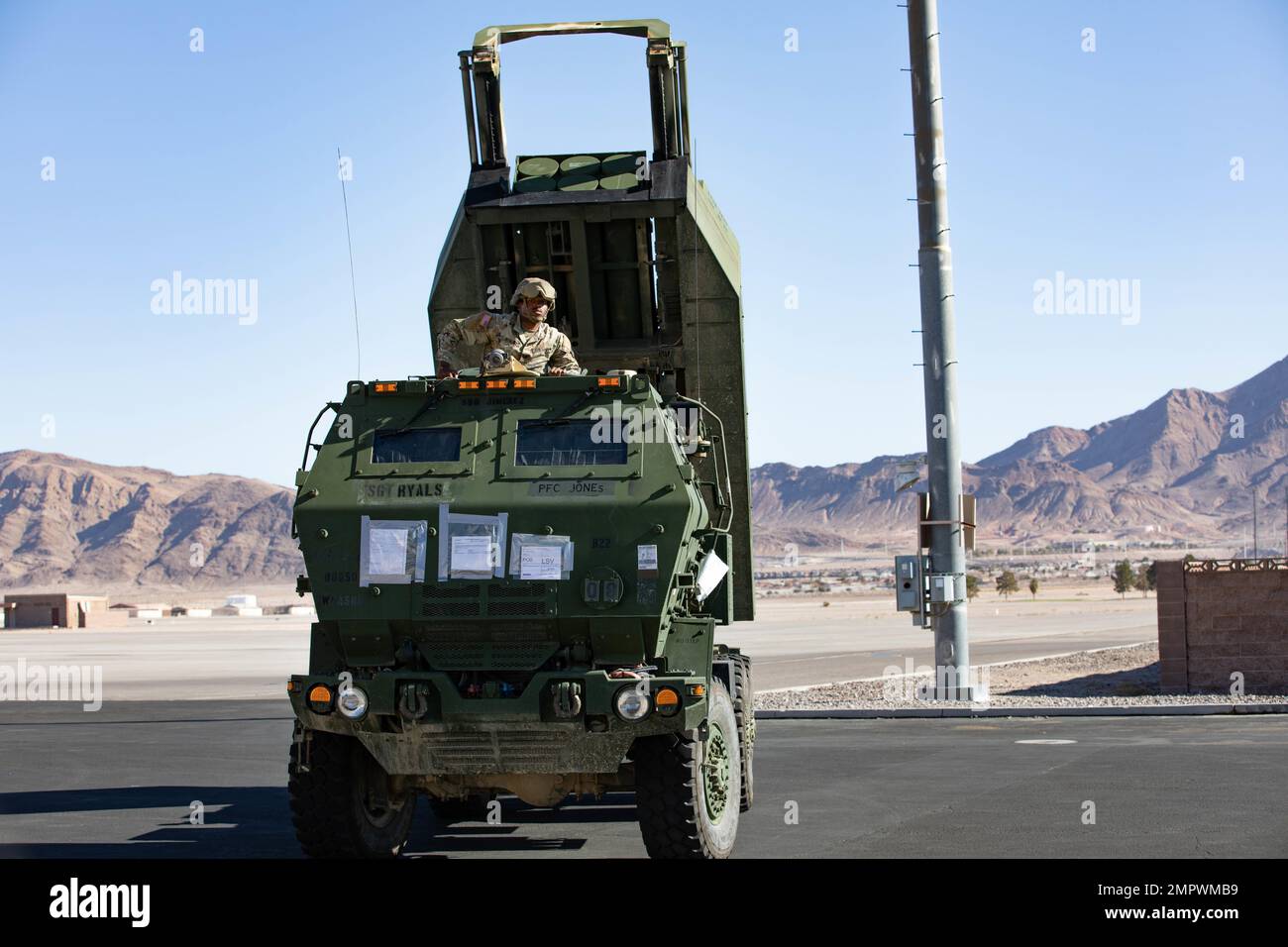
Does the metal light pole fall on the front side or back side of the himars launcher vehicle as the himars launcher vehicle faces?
on the back side

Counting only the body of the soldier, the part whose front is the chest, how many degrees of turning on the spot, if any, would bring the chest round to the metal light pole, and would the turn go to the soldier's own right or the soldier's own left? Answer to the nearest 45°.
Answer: approximately 135° to the soldier's own left

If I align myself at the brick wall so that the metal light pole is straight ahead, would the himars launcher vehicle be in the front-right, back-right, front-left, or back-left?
front-left

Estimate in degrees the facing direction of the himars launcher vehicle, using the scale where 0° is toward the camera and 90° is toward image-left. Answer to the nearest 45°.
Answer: approximately 0°

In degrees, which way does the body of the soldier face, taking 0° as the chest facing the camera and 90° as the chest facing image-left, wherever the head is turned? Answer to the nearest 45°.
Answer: approximately 0°

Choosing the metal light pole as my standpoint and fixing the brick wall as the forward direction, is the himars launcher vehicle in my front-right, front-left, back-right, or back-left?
back-right

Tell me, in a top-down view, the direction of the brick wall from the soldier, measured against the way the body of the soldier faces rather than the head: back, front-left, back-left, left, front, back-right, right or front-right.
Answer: back-left

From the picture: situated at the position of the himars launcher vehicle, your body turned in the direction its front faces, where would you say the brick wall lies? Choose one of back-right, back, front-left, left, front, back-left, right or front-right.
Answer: back-left
